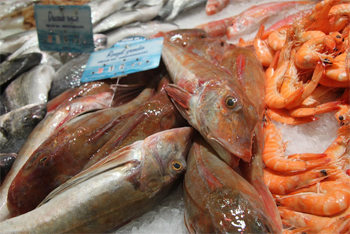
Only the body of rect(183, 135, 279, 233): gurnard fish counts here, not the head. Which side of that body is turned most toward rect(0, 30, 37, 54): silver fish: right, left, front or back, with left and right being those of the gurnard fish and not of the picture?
back

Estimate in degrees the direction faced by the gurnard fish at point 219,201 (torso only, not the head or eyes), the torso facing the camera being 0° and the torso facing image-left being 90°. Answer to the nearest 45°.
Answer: approximately 315°

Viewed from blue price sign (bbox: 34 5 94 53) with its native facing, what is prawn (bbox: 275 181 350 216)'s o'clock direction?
The prawn is roughly at 11 o'clock from the blue price sign.

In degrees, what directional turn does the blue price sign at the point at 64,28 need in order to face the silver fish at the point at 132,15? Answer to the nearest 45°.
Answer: approximately 135° to its left

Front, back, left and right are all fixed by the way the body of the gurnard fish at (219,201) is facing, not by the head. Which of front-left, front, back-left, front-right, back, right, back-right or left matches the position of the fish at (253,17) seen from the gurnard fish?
back-left

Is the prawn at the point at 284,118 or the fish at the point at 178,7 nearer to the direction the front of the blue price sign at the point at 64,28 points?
the prawn

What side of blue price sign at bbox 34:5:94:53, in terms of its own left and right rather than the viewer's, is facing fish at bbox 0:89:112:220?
front

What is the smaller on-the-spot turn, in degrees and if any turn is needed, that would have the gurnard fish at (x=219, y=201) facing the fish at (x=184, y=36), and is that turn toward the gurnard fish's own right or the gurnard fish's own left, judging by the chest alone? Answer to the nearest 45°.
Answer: approximately 135° to the gurnard fish's own left
